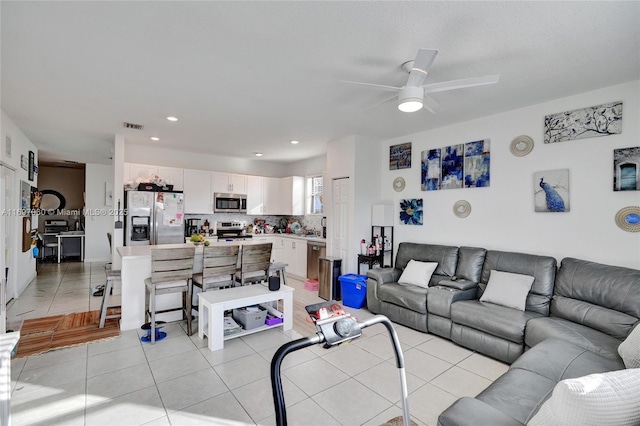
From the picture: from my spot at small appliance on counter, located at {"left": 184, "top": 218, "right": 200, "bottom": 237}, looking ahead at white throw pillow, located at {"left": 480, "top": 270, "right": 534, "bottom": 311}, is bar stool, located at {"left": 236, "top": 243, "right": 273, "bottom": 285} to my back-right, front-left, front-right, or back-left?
front-right

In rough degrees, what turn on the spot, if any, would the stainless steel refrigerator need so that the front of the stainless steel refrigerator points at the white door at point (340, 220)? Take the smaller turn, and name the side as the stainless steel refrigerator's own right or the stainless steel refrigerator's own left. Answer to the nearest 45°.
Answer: approximately 45° to the stainless steel refrigerator's own left

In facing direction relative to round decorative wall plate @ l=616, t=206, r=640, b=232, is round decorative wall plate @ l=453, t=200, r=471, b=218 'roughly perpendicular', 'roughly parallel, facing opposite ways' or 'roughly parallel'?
roughly parallel

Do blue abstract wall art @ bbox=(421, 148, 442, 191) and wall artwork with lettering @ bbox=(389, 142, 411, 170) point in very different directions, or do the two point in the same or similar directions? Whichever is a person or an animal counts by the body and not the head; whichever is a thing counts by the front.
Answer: same or similar directions

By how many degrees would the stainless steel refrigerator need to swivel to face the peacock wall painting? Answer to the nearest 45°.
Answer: approximately 45° to its left

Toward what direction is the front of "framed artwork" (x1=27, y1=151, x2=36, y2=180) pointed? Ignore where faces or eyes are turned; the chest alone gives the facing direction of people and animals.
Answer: to the viewer's right

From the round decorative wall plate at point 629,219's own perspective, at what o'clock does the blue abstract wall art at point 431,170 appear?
The blue abstract wall art is roughly at 3 o'clock from the round decorative wall plate.

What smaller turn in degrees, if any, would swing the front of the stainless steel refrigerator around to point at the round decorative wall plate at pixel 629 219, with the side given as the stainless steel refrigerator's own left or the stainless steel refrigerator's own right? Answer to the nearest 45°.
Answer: approximately 45° to the stainless steel refrigerator's own left

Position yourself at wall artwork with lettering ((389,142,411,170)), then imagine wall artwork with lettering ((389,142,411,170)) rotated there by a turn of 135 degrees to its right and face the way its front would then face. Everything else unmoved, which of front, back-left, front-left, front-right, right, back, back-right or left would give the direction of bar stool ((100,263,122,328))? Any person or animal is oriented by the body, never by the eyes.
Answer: back-left

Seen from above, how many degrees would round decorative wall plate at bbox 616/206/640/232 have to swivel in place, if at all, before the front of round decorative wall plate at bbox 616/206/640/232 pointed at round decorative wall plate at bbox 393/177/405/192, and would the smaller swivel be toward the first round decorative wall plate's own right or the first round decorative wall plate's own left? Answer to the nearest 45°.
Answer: approximately 90° to the first round decorative wall plate's own right

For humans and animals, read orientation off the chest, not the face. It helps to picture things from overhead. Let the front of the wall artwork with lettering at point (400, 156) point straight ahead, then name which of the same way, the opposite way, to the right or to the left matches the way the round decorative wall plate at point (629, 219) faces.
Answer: the same way

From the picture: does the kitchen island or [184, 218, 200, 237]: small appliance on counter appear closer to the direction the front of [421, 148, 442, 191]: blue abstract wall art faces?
the kitchen island

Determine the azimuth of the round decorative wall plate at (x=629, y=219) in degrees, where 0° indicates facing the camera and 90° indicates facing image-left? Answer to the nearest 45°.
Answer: approximately 0°

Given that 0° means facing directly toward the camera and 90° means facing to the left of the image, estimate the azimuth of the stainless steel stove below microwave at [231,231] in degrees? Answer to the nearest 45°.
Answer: approximately 0°

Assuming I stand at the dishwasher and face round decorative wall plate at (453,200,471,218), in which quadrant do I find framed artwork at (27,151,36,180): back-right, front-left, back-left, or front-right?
back-right

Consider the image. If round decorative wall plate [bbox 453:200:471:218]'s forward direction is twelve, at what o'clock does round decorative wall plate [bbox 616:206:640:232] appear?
round decorative wall plate [bbox 616:206:640:232] is roughly at 10 o'clock from round decorative wall plate [bbox 453:200:471:218].

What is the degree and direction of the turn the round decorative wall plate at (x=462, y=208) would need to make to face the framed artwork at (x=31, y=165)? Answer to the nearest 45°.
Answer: approximately 90° to its right
